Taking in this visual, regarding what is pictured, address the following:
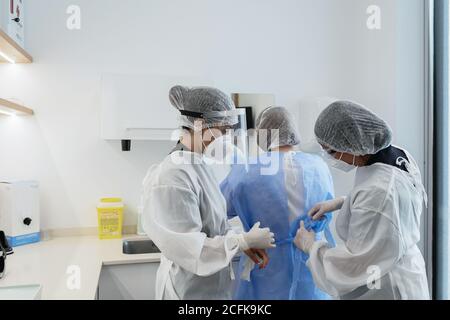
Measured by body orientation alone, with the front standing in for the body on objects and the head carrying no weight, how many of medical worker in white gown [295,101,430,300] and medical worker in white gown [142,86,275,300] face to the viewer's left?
1

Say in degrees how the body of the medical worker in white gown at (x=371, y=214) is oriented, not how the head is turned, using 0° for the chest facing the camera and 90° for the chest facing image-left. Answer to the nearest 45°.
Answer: approximately 90°

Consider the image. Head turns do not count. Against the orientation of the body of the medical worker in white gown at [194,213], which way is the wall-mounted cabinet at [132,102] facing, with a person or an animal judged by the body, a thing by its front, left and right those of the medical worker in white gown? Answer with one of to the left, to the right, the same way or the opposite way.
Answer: to the right

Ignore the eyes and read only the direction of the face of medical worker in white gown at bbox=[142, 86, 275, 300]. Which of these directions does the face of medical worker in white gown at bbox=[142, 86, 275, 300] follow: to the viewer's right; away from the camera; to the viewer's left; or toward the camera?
to the viewer's right

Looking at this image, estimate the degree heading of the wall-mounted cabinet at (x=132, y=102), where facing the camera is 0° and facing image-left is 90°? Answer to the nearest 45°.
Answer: approximately 0°

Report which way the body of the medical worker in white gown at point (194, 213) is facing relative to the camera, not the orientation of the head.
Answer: to the viewer's right
